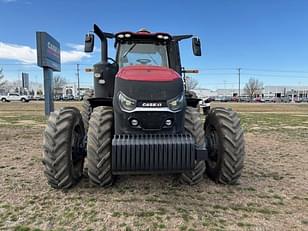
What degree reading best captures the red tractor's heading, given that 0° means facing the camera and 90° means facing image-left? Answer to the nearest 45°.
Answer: approximately 0°

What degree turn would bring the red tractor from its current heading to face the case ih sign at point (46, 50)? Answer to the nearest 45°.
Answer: approximately 135° to its right

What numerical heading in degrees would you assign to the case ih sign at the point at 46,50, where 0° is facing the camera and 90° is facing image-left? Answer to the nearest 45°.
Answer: approximately 315°

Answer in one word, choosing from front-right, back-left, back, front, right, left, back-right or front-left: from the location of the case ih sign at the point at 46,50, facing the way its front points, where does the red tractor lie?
front-right
